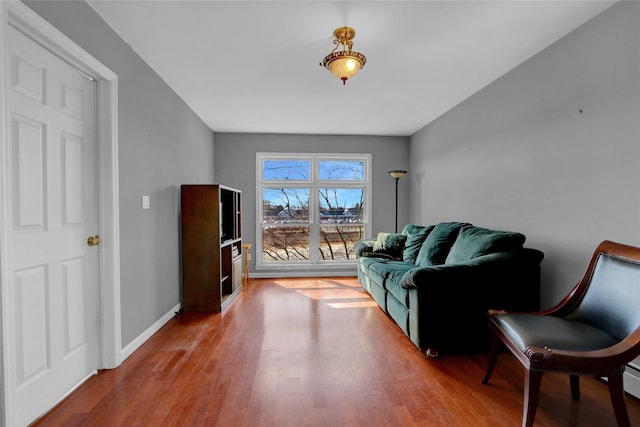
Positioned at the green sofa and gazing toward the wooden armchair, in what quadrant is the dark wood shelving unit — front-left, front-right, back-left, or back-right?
back-right

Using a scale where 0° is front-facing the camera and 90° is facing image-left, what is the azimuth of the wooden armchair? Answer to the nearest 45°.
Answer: approximately 45°

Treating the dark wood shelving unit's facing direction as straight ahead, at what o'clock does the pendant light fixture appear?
The pendant light fixture is roughly at 2 o'clock from the dark wood shelving unit.

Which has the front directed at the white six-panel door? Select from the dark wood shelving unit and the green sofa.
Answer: the green sofa

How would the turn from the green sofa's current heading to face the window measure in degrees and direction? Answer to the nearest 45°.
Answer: approximately 90° to its right

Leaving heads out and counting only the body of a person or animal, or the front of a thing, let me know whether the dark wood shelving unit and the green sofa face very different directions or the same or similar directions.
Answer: very different directions

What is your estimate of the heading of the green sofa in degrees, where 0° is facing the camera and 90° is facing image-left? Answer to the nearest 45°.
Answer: approximately 45°

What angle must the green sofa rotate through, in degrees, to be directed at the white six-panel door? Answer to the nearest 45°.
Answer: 0° — it already faces it

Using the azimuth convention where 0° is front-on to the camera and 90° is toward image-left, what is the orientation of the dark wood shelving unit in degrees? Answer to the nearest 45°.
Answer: approximately 270°

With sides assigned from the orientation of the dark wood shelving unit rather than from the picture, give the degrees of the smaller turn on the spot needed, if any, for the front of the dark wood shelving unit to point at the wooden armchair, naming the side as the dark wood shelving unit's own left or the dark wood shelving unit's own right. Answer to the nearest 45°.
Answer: approximately 45° to the dark wood shelving unit's own right
